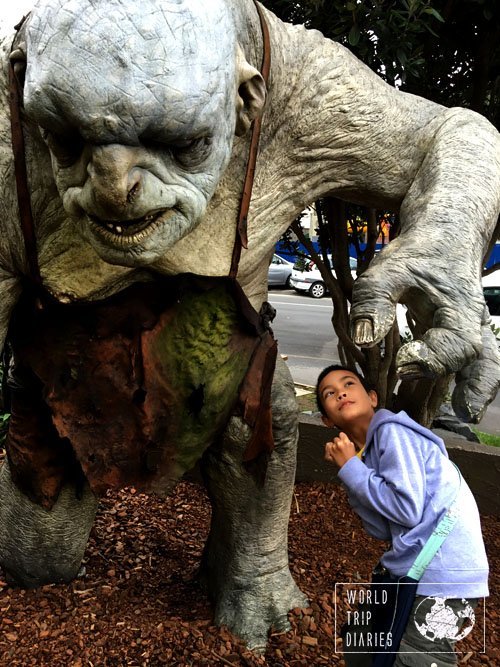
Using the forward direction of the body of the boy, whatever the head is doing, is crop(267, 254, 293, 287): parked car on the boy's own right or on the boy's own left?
on the boy's own right

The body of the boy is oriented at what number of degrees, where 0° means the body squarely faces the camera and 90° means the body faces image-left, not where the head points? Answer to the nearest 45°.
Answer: approximately 90°
